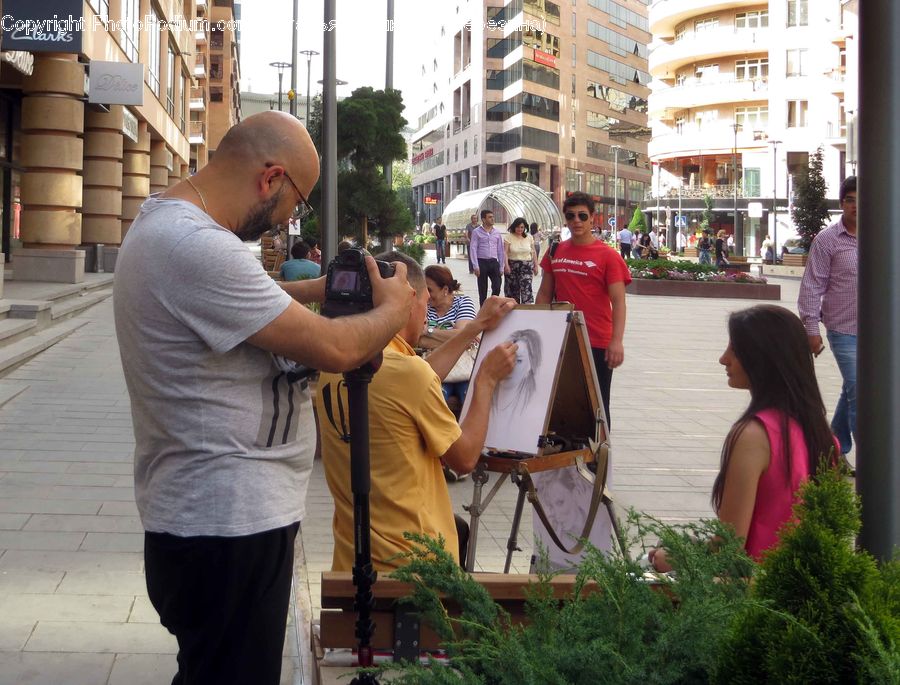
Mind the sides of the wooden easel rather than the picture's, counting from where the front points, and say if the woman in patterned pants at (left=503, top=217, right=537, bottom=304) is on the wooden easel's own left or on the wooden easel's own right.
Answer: on the wooden easel's own right

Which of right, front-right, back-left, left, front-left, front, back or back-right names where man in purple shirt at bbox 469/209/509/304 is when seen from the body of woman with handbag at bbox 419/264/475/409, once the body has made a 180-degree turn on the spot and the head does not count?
front-left

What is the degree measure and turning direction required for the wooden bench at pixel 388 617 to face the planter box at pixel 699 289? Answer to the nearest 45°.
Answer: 0° — it already faces it

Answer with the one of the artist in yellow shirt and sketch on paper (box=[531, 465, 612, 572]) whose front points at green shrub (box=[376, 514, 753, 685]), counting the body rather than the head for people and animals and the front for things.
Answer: the sketch on paper

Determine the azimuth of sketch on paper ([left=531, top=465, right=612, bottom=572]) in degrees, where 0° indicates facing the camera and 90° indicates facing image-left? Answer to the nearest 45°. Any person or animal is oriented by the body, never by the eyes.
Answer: approximately 0°

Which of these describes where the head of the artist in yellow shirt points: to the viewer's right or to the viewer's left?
to the viewer's right
